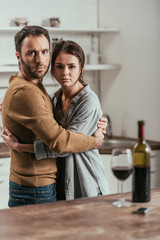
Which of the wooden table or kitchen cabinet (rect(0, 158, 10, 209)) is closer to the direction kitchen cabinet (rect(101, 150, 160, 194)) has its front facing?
the wooden table

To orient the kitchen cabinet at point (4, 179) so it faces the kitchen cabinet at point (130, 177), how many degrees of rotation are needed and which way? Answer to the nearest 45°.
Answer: approximately 90° to its left

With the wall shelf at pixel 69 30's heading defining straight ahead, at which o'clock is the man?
The man is roughly at 12 o'clock from the wall shelf.

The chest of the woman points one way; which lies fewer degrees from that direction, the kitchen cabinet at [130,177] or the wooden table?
the wooden table

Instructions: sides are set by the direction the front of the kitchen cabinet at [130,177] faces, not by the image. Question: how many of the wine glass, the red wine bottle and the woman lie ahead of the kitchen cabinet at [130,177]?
3

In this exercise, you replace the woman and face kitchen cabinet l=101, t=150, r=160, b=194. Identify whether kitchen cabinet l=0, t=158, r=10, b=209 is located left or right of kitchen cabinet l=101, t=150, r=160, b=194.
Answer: left
